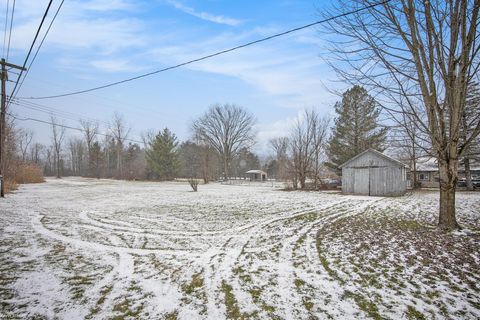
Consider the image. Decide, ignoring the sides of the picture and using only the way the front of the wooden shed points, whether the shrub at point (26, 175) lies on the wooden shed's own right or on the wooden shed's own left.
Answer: on the wooden shed's own right

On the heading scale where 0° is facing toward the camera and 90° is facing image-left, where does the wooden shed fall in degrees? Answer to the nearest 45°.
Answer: approximately 0°
